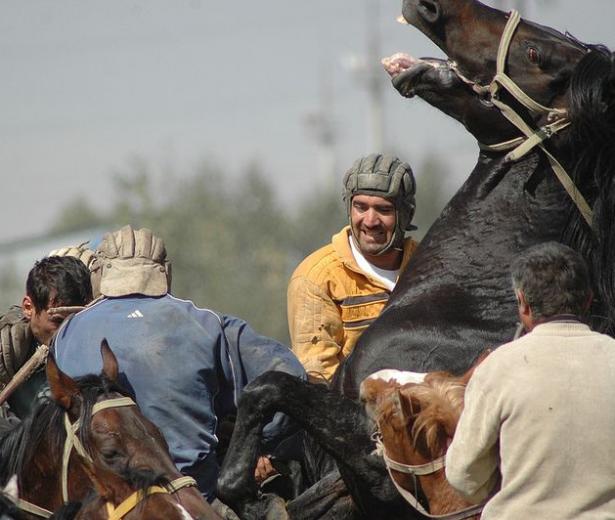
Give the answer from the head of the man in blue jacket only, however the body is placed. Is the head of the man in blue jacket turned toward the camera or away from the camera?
away from the camera

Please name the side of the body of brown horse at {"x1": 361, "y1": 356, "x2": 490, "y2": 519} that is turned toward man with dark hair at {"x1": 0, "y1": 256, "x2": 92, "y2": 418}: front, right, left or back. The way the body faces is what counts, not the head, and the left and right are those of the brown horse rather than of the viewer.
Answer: right

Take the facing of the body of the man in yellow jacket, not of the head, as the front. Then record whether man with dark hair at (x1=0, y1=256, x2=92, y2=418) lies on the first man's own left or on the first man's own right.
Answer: on the first man's own right

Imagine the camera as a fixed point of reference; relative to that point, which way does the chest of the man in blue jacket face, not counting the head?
away from the camera

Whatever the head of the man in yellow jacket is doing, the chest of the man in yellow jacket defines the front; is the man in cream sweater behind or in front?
in front

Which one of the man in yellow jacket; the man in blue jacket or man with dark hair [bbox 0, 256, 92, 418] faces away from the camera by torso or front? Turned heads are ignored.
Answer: the man in blue jacket

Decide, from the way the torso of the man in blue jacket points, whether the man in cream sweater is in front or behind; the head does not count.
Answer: behind

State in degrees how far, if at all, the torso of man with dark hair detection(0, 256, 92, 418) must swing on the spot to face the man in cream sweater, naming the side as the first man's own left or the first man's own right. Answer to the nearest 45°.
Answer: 0° — they already face them

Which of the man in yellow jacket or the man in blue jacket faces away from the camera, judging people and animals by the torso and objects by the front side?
the man in blue jacket

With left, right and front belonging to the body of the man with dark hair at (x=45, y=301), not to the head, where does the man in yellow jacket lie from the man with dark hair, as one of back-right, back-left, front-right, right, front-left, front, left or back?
front-left

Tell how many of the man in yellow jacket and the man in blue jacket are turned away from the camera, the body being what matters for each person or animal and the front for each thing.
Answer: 1

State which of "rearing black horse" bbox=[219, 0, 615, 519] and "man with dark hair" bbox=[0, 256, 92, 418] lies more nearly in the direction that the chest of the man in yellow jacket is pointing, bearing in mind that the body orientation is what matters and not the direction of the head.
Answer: the rearing black horse
